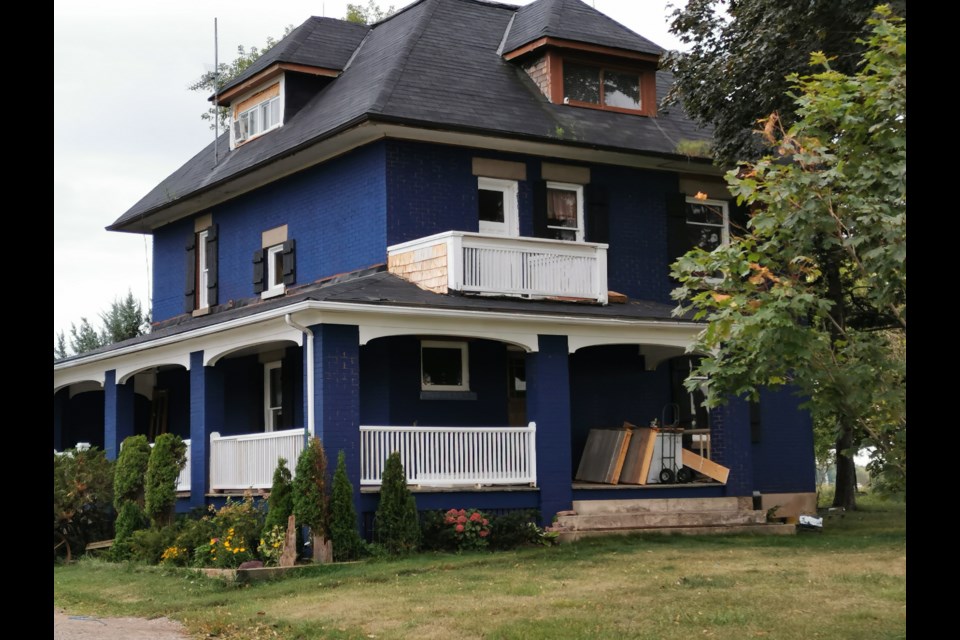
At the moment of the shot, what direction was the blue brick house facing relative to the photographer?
facing the viewer and to the right of the viewer

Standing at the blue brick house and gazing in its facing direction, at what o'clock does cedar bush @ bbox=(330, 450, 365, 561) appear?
The cedar bush is roughly at 2 o'clock from the blue brick house.

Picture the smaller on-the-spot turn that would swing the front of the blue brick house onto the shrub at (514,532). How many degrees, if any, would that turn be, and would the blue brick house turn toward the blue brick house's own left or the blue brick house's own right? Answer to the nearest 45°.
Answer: approximately 45° to the blue brick house's own right

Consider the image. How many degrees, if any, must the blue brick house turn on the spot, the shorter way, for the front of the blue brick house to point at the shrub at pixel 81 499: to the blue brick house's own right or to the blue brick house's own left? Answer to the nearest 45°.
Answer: approximately 135° to the blue brick house's own right

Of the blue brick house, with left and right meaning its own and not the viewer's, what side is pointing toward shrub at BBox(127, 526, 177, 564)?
right

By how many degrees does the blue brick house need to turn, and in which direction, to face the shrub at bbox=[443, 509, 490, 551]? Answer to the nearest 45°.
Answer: approximately 45° to its right

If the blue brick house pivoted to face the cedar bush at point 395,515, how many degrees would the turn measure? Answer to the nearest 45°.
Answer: approximately 45° to its right

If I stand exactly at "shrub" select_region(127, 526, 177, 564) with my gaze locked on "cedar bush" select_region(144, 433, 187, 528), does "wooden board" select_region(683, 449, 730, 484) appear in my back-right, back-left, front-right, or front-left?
front-right

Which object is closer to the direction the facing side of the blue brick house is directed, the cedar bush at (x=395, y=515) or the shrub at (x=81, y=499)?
the cedar bush
